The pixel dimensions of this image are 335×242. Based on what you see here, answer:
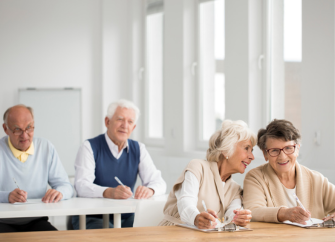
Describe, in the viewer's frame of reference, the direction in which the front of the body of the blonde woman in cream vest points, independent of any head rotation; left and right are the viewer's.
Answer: facing the viewer and to the right of the viewer

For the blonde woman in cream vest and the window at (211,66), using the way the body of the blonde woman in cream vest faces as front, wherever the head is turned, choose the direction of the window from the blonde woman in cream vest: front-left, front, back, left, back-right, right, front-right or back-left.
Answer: back-left

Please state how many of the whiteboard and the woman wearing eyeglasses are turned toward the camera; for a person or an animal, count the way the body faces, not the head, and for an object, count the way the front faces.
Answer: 2

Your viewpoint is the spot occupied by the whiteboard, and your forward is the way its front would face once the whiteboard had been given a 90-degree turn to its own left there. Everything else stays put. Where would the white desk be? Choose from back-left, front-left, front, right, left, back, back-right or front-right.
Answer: right

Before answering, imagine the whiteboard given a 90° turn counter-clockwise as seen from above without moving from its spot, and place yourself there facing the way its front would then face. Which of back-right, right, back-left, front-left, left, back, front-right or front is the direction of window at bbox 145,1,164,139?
front

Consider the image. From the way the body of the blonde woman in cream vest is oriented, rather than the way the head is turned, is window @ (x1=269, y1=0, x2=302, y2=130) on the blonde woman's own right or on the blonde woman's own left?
on the blonde woman's own left

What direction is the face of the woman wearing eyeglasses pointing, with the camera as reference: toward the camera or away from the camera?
toward the camera

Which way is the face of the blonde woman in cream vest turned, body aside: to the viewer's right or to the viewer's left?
to the viewer's right

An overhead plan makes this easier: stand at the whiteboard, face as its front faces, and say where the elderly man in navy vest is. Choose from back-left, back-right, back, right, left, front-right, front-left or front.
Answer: front

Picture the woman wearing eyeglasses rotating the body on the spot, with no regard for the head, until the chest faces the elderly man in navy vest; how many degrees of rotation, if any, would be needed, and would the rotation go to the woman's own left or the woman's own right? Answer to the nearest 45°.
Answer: approximately 135° to the woman's own right

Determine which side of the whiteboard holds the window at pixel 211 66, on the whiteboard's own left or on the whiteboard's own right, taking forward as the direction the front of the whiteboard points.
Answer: on the whiteboard's own left

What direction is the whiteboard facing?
toward the camera

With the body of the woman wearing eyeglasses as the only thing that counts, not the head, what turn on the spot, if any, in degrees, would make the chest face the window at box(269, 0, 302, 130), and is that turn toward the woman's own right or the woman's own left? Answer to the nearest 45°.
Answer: approximately 180°
